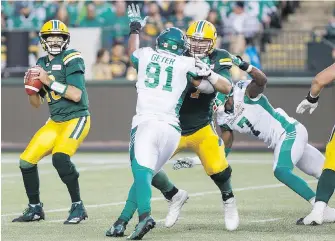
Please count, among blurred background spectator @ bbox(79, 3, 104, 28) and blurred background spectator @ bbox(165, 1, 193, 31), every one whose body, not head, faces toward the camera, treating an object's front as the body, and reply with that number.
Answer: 2

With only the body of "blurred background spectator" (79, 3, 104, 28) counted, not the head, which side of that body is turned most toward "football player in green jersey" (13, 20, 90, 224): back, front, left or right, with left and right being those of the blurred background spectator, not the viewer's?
front

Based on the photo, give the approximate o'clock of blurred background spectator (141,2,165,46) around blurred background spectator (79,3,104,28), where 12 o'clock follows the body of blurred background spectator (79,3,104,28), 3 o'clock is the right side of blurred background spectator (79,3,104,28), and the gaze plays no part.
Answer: blurred background spectator (141,2,165,46) is roughly at 10 o'clock from blurred background spectator (79,3,104,28).

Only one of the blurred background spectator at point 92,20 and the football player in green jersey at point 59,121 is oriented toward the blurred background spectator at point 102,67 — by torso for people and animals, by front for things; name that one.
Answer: the blurred background spectator at point 92,20

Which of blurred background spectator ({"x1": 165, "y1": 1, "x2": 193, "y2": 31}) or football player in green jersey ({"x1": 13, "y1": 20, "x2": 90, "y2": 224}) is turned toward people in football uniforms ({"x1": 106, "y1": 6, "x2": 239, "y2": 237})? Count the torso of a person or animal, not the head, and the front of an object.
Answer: the blurred background spectator

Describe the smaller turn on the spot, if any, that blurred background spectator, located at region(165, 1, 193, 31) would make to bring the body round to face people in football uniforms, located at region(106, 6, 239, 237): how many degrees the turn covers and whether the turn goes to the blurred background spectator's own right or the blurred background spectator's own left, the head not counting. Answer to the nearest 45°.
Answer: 0° — they already face them

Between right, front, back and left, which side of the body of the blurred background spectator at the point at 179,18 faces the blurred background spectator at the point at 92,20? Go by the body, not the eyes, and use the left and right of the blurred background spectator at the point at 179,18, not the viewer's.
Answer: right
